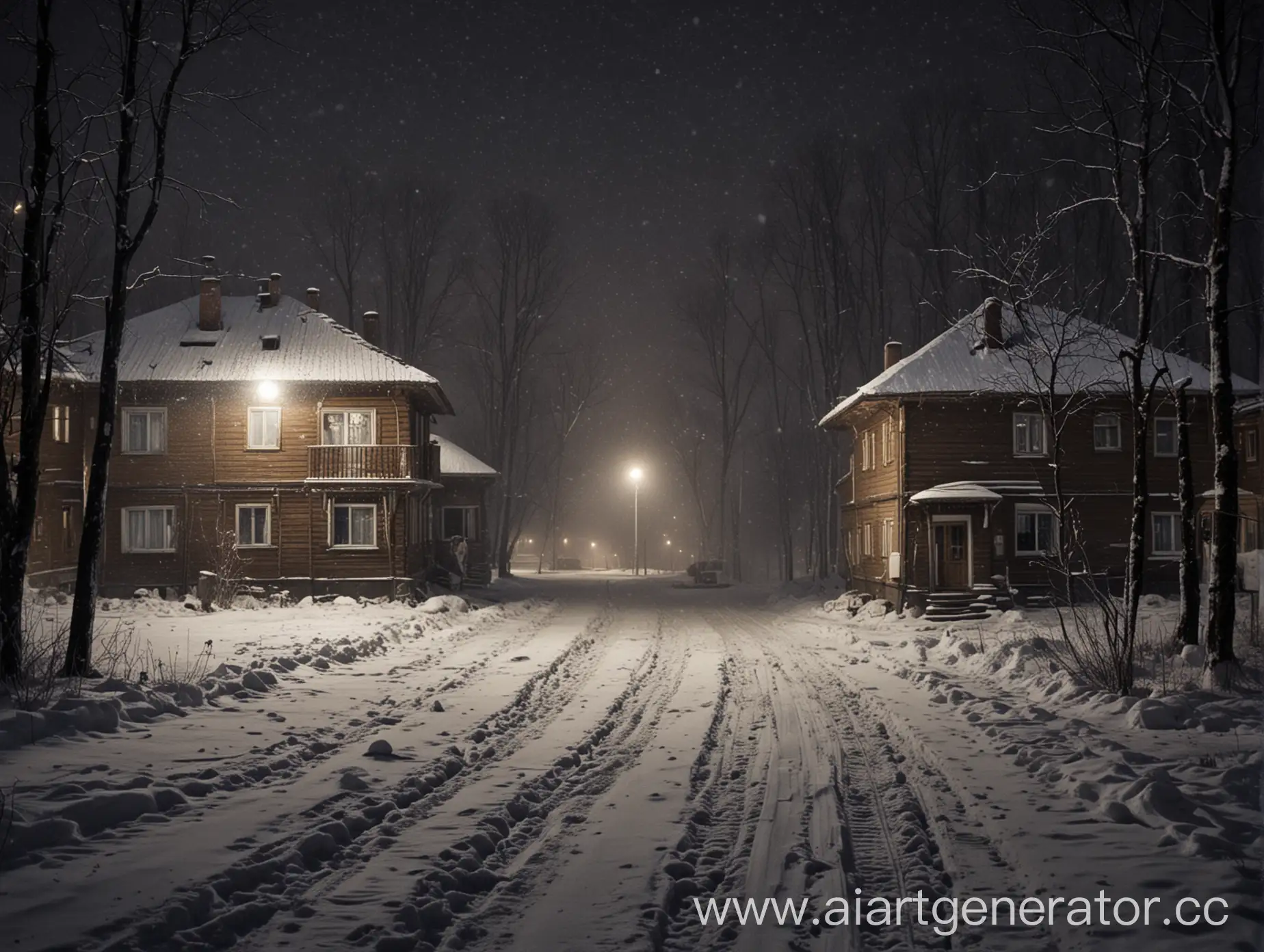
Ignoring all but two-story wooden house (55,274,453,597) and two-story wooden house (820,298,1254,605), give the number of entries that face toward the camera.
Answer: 2

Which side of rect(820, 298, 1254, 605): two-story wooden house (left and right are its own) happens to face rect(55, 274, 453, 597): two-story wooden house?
right

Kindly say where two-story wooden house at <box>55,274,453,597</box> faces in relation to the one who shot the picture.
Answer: facing the viewer

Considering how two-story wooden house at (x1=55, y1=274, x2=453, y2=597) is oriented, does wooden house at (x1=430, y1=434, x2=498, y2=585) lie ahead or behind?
behind

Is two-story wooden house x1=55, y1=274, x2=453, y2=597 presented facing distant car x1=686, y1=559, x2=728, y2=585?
no

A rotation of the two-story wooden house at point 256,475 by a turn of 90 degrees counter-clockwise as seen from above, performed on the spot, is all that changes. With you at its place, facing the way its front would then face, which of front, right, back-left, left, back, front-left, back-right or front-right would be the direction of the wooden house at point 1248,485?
front

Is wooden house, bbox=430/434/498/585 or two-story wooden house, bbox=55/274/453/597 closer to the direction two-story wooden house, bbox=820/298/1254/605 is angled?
the two-story wooden house

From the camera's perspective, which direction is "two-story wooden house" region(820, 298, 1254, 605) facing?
toward the camera
